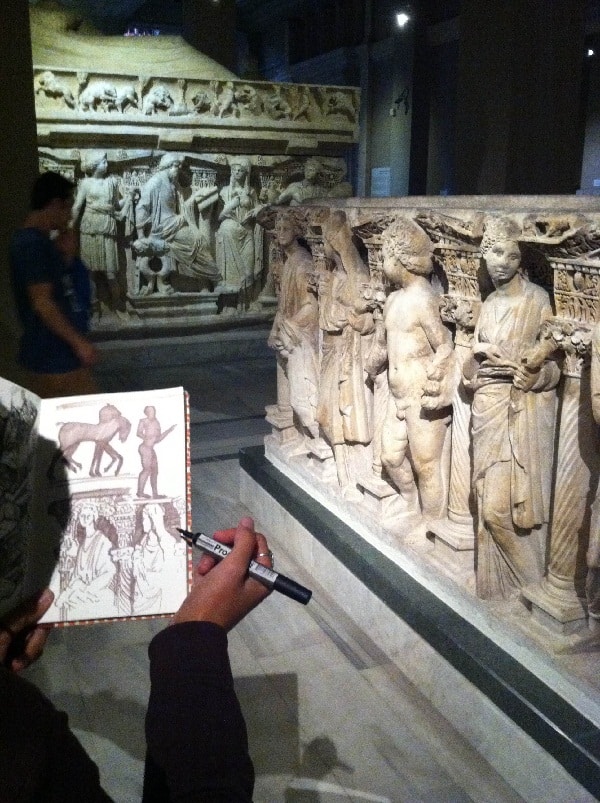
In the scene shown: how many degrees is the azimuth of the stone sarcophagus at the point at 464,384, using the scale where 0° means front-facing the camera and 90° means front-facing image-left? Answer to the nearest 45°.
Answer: approximately 45°

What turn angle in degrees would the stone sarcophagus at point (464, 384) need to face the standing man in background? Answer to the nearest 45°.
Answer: approximately 45° to its right

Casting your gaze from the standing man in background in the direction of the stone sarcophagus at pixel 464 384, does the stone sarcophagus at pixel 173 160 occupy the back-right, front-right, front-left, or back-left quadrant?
back-left

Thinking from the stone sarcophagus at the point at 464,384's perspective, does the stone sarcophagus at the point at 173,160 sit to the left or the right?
on its right
